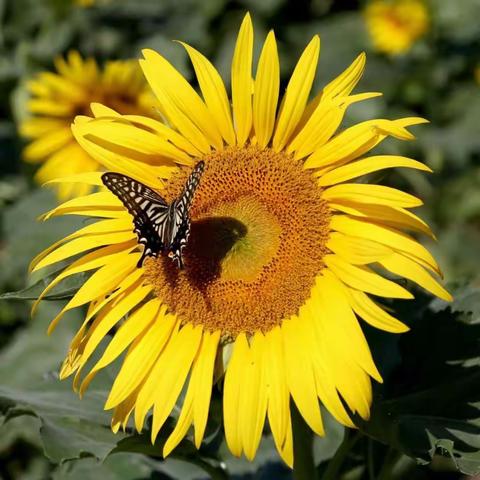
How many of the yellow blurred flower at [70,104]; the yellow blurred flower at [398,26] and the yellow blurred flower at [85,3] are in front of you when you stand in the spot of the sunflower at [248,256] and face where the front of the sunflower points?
0

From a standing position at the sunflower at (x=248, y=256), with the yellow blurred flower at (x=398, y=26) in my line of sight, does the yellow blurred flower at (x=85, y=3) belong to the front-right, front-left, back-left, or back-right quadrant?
front-left

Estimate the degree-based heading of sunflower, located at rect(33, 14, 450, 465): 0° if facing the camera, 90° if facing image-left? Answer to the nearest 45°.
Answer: approximately 0°

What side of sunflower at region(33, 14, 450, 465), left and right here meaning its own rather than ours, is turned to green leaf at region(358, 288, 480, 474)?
left

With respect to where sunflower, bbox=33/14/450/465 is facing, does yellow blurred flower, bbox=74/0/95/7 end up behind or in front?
behind

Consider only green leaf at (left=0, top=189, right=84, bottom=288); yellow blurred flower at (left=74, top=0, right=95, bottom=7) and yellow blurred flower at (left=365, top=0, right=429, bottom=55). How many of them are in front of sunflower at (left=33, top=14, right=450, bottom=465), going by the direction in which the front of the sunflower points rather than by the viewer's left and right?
0

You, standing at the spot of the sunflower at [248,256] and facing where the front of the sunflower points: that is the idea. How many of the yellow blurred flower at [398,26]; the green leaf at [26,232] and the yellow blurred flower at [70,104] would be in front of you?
0

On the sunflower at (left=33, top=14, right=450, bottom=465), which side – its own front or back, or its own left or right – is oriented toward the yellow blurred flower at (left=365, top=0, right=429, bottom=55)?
back
